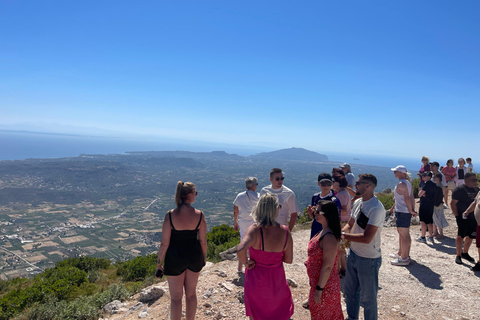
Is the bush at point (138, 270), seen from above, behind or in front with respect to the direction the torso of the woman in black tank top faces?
in front

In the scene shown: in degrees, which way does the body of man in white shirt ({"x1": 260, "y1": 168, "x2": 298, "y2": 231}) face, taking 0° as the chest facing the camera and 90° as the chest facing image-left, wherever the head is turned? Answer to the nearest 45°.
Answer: approximately 0°

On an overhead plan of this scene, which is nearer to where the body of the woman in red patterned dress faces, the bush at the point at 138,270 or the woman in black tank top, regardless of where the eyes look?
the woman in black tank top

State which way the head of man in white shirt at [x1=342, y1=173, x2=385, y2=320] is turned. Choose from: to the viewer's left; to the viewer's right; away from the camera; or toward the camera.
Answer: to the viewer's left

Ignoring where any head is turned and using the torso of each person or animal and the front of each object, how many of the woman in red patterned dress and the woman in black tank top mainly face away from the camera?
1

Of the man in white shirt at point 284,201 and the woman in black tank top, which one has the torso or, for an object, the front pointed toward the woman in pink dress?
the man in white shirt

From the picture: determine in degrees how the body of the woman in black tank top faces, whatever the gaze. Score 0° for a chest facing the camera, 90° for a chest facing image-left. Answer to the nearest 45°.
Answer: approximately 180°

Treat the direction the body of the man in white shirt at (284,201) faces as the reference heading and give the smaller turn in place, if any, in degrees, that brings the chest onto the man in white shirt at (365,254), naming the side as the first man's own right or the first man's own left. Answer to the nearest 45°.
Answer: approximately 45° to the first man's own left

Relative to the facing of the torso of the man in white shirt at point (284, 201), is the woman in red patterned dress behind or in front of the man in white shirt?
in front
